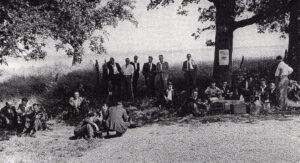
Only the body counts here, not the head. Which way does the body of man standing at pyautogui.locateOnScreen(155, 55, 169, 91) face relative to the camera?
toward the camera

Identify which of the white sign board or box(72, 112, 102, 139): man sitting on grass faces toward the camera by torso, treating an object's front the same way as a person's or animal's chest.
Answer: the white sign board

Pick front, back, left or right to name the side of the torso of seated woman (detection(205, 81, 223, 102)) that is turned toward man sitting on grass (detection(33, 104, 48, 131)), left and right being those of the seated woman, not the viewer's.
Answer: right

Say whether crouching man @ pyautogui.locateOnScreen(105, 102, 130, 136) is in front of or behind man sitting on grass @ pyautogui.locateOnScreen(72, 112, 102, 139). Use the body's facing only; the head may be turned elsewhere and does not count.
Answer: in front

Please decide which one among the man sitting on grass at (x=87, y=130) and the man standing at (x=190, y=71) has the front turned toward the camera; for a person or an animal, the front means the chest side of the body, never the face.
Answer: the man standing

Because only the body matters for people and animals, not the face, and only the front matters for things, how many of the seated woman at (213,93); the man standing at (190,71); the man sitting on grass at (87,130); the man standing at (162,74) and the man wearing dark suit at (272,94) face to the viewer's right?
1

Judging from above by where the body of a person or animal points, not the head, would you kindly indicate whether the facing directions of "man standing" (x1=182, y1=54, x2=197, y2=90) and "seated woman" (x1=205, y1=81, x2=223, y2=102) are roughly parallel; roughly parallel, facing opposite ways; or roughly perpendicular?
roughly parallel

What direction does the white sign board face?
toward the camera

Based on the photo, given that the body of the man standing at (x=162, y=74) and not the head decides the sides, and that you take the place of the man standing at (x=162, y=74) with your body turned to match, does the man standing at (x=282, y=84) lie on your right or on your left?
on your left

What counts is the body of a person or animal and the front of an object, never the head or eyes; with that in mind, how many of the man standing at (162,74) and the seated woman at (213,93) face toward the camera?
2

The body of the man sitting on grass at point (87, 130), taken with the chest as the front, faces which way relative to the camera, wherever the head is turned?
to the viewer's right

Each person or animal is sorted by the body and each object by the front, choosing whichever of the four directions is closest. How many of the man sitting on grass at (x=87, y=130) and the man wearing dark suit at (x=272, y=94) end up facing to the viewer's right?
1

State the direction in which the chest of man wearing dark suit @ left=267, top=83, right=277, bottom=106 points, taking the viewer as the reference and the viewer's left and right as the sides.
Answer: facing the viewer and to the left of the viewer

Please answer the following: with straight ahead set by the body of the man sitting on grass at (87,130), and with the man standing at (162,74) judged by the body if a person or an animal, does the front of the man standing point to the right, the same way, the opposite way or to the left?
to the right

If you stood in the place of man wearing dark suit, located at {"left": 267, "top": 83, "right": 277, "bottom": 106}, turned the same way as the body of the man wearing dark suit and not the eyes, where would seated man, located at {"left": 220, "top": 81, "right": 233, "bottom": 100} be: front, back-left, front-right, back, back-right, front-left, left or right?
front-right

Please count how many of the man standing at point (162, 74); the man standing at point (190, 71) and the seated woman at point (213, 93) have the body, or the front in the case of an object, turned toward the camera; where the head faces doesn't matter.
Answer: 3

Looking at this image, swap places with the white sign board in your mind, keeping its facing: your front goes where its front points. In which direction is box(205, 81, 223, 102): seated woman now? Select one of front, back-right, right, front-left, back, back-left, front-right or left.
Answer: front
